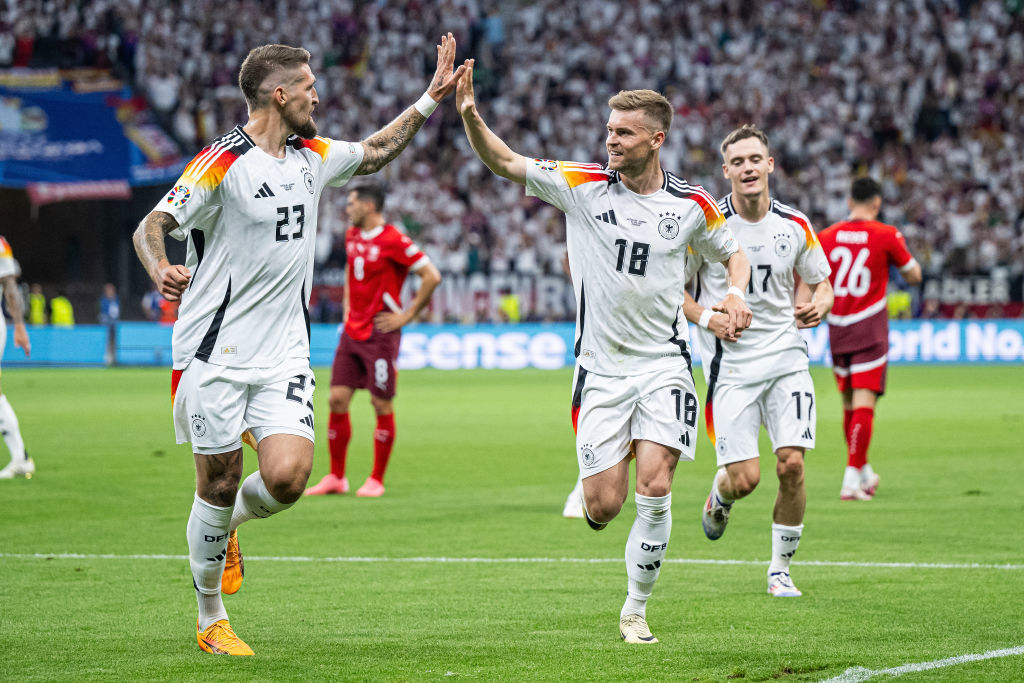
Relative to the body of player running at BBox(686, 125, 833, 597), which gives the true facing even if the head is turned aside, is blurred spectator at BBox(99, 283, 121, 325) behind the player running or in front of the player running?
behind

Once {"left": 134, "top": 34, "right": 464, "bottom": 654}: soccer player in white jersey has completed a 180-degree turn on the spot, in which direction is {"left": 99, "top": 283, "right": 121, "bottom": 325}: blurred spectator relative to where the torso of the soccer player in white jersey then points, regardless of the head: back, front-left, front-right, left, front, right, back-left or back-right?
front-right

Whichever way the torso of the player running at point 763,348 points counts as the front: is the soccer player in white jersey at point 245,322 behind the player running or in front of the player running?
in front

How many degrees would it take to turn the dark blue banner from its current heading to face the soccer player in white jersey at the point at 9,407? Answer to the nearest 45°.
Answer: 0° — it already faces them

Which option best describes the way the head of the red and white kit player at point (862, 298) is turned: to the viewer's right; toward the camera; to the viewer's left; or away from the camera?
away from the camera

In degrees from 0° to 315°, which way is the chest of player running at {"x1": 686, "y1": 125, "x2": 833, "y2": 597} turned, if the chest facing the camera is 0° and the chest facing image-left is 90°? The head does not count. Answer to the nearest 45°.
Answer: approximately 0°

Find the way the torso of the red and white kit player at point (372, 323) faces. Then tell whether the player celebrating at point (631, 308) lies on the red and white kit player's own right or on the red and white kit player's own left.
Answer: on the red and white kit player's own left

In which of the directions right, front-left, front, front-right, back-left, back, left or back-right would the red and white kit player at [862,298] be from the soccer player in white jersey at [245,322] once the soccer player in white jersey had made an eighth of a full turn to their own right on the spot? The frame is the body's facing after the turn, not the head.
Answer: back-left

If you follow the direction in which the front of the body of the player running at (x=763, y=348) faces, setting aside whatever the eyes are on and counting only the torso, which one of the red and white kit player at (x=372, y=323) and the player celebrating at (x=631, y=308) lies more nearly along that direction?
the player celebrating

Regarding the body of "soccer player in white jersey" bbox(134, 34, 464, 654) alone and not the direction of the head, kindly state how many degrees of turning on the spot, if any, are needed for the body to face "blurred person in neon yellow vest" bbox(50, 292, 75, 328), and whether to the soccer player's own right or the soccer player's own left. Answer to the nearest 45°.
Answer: approximately 135° to the soccer player's own left

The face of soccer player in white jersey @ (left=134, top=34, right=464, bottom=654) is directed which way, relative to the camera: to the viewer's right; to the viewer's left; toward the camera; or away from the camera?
to the viewer's right

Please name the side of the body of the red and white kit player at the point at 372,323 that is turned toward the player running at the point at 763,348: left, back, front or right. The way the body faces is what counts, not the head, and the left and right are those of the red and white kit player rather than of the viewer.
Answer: left

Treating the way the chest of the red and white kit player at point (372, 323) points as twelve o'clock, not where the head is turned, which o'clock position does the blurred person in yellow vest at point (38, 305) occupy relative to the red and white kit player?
The blurred person in yellow vest is roughly at 4 o'clock from the red and white kit player.

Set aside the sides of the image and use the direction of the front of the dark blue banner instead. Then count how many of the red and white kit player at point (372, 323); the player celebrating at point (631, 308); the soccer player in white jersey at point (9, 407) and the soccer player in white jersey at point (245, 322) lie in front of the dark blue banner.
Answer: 4
